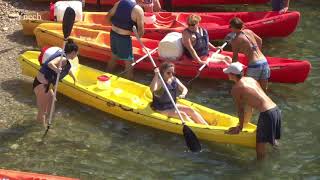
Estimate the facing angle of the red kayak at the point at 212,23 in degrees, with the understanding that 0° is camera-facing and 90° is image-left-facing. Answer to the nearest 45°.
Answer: approximately 270°

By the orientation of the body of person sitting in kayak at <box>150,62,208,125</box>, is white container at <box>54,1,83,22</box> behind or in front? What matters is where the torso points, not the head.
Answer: behind

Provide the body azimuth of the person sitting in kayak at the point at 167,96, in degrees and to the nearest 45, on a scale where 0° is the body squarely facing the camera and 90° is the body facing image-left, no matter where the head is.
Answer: approximately 315°

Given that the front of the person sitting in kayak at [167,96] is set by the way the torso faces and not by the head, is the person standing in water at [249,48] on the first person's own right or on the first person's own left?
on the first person's own left

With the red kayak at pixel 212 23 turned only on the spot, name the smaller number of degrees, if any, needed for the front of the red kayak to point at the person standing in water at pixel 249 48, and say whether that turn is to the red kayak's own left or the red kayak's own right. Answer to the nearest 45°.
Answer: approximately 90° to the red kayak's own right

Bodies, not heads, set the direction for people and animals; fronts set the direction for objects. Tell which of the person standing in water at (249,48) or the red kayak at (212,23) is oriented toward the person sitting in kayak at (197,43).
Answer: the person standing in water

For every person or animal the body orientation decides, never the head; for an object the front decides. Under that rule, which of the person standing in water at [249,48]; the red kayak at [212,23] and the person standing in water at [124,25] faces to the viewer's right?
the red kayak

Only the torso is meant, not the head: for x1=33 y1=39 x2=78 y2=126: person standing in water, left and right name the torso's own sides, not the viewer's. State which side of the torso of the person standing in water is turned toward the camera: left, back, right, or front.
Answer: right

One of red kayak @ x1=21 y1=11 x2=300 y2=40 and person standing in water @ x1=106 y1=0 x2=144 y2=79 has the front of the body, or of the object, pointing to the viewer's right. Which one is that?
the red kayak

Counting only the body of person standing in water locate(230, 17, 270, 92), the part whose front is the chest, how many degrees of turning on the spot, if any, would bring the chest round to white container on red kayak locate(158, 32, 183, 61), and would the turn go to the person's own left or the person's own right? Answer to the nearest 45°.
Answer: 0° — they already face it

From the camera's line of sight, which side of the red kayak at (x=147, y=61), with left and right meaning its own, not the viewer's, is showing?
right

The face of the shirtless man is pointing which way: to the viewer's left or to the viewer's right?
to the viewer's left
